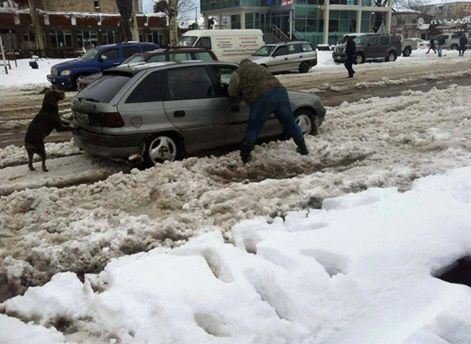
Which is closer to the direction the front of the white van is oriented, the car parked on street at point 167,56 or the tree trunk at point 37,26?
the car parked on street

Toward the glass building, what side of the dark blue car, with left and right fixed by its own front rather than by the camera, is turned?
back

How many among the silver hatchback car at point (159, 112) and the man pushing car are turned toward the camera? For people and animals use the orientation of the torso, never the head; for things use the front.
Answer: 0

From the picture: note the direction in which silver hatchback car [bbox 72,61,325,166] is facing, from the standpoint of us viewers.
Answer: facing away from the viewer and to the right of the viewer

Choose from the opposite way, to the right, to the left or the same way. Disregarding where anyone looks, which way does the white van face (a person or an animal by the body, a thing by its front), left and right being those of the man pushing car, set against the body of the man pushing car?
to the left

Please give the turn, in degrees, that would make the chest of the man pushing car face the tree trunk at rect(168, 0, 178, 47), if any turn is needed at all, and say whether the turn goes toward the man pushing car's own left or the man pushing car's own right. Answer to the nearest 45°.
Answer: approximately 45° to the man pushing car's own right

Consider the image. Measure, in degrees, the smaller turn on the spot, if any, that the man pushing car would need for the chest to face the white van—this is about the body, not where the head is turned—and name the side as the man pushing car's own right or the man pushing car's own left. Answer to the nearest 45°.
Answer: approximately 45° to the man pushing car's own right

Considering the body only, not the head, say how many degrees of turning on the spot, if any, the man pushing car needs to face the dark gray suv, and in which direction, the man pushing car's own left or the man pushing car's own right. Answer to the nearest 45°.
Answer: approximately 45° to the man pushing car's own right

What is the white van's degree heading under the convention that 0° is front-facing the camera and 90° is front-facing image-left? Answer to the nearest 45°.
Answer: approximately 45°

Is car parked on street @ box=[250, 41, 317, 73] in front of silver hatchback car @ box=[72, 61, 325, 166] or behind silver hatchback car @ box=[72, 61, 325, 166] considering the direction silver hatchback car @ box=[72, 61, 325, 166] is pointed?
in front

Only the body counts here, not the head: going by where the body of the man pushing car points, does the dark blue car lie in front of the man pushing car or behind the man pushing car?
in front

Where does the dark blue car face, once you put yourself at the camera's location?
facing the viewer and to the left of the viewer

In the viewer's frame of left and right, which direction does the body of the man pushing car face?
facing away from the viewer and to the left of the viewer

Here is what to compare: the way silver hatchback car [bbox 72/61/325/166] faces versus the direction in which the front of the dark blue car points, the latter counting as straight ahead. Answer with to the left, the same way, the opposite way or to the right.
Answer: the opposite way

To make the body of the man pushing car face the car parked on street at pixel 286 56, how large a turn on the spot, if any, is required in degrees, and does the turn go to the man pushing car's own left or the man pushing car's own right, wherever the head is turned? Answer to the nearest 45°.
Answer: approximately 45° to the man pushing car's own right
